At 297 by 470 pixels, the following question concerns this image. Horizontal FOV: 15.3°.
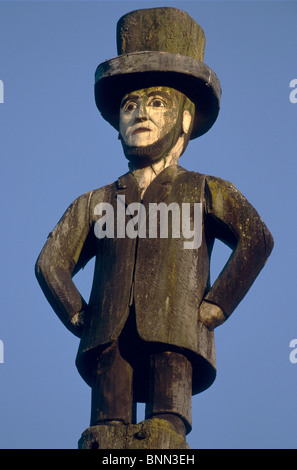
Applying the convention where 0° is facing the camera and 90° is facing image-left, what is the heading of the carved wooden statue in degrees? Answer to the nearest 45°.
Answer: approximately 45°
